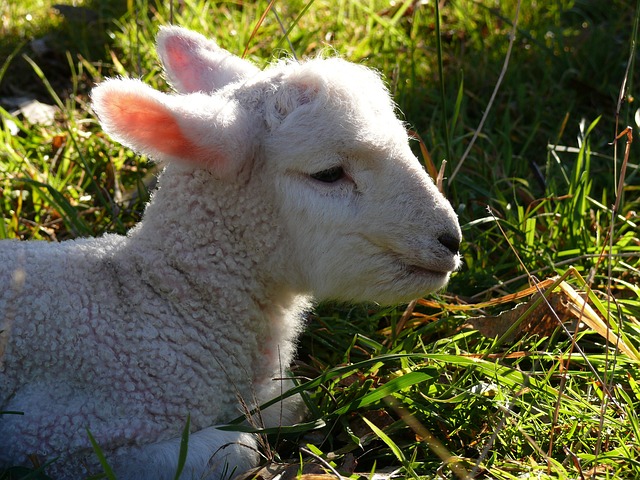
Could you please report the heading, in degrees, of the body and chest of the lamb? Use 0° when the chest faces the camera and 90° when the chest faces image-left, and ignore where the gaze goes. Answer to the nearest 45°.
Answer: approximately 270°

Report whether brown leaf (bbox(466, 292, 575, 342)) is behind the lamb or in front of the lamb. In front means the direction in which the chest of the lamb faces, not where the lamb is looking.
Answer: in front
